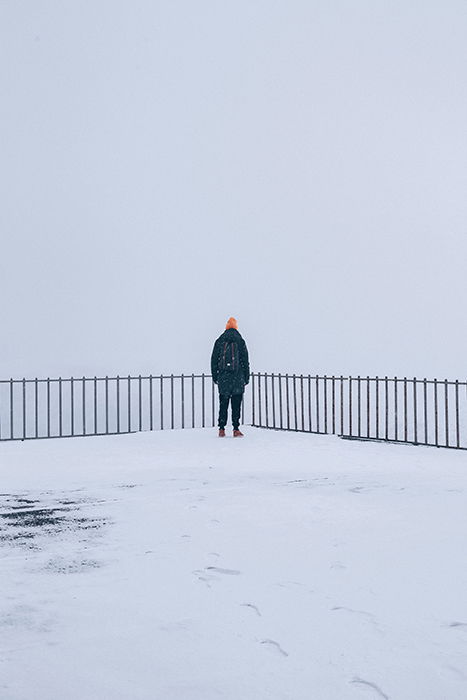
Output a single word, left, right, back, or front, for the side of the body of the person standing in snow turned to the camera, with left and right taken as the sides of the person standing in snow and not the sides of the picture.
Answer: back
